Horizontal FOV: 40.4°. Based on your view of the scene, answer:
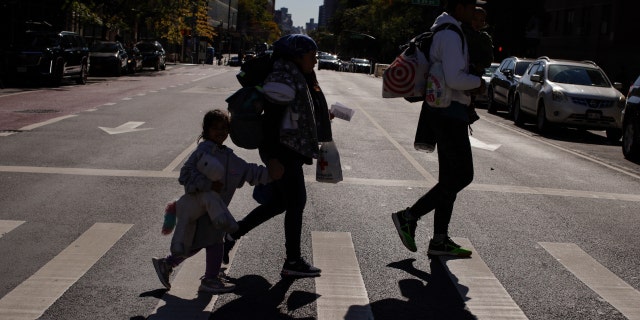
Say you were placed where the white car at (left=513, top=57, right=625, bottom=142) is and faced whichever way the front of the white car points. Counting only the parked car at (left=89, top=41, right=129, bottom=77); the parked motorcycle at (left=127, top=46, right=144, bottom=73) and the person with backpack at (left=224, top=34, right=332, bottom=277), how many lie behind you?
2

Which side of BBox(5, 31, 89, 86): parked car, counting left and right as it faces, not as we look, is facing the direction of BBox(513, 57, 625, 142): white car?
left

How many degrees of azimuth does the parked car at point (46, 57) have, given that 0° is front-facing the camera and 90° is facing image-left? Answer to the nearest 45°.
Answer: approximately 45°

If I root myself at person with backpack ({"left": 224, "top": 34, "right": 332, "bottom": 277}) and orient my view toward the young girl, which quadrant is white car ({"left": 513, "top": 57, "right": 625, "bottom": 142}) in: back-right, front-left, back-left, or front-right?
back-right

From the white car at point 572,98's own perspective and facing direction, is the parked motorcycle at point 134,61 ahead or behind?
behind

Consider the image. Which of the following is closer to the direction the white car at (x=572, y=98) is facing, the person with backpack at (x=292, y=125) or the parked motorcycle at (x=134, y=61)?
the person with backpack

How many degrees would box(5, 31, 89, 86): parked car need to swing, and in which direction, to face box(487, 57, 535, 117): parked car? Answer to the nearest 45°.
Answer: approximately 90° to its left

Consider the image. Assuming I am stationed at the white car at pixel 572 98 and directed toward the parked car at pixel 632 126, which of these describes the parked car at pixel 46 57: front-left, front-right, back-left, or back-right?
back-right

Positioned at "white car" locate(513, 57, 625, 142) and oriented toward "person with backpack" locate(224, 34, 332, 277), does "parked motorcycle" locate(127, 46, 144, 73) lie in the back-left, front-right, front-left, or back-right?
back-right

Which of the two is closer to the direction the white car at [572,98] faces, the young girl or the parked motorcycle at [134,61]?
the young girl

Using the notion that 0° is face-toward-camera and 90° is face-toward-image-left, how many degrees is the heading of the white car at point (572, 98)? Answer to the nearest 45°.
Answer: approximately 315°
